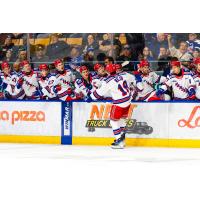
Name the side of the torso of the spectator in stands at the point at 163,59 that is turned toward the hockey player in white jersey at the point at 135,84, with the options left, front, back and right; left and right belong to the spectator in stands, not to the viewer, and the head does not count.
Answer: front

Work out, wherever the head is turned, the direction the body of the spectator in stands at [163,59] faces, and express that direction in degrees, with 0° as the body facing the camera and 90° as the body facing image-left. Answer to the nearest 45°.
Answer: approximately 0°

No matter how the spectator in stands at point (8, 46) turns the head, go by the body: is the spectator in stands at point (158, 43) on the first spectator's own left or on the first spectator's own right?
on the first spectator's own left

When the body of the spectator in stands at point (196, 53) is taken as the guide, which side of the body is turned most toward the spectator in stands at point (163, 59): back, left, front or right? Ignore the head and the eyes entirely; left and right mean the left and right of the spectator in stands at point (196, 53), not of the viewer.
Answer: right

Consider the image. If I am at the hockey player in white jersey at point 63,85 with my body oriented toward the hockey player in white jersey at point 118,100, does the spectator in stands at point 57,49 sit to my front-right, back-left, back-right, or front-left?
back-left

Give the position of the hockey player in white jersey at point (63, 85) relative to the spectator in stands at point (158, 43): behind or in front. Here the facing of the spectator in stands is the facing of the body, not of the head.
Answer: in front

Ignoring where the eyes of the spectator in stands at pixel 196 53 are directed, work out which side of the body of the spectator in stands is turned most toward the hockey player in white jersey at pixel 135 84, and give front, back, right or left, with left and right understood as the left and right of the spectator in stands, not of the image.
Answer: front
